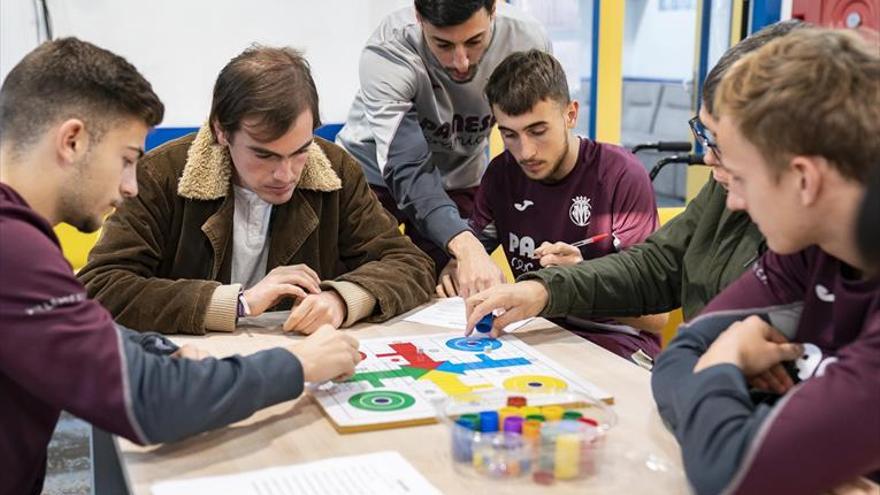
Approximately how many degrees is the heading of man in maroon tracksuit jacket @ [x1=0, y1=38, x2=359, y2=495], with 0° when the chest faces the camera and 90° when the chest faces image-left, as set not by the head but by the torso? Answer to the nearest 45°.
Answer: approximately 270°

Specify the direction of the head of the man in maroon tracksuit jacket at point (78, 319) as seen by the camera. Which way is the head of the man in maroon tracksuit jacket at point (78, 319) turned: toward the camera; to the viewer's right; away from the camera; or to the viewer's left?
to the viewer's right

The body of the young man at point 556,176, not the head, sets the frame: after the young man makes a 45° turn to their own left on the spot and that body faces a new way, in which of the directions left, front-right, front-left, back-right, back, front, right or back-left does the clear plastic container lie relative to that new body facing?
front

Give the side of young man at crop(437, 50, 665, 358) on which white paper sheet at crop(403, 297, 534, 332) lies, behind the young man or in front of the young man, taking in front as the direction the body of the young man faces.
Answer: in front

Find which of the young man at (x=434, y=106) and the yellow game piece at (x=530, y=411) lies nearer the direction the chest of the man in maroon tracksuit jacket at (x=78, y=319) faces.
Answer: the yellow game piece

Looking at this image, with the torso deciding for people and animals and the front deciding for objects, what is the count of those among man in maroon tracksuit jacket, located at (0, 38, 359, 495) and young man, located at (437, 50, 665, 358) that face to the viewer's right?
1

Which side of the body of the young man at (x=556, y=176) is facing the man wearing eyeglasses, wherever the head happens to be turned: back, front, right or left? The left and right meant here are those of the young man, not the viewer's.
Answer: left

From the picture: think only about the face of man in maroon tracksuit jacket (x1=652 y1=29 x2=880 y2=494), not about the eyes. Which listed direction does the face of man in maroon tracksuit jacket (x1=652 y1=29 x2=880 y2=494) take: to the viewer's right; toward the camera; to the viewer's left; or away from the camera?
to the viewer's left

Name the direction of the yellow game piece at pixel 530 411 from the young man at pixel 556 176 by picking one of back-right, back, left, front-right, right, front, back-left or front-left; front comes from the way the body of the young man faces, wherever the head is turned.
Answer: front-left

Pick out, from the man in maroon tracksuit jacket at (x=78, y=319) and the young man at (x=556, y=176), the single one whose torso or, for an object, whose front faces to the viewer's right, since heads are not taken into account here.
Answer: the man in maroon tracksuit jacket

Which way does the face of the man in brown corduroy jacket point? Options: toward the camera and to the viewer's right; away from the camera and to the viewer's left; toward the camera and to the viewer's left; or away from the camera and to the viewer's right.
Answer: toward the camera and to the viewer's right

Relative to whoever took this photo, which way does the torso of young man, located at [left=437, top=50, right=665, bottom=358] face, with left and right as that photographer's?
facing the viewer and to the left of the viewer

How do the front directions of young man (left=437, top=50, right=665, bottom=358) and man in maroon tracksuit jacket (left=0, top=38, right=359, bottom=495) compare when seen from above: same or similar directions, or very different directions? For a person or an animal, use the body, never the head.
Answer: very different directions
